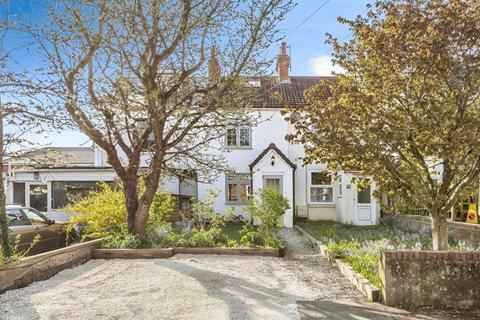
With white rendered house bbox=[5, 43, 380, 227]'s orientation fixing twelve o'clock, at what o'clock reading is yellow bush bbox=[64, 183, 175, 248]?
The yellow bush is roughly at 1 o'clock from the white rendered house.

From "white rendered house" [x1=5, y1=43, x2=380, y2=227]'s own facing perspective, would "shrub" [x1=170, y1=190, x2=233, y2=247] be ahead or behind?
ahead

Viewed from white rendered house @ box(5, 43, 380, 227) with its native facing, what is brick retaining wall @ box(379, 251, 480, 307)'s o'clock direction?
The brick retaining wall is roughly at 12 o'clock from the white rendered house.

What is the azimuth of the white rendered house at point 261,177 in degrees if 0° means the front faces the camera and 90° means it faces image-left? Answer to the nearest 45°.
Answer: approximately 0°

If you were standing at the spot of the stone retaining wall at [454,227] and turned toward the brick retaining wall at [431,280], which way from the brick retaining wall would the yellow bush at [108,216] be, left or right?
right

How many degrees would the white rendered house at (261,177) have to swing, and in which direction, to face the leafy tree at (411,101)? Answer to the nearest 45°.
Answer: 0° — it already faces it

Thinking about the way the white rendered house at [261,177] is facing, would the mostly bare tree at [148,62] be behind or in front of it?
in front

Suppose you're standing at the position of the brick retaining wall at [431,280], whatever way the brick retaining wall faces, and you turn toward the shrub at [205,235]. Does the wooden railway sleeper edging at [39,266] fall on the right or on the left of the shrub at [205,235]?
left

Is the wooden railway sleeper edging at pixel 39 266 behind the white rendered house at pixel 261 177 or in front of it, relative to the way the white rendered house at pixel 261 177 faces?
in front
